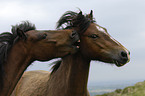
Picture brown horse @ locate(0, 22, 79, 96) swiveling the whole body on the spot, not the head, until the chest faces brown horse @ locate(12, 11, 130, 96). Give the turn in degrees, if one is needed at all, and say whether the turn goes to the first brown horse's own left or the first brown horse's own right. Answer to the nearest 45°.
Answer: approximately 45° to the first brown horse's own left

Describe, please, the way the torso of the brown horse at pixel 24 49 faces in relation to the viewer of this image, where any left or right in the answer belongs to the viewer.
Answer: facing to the right of the viewer
